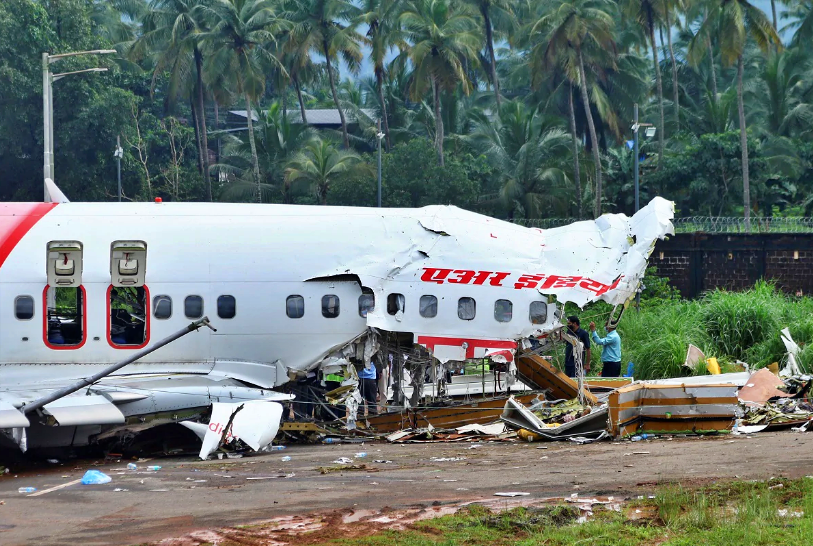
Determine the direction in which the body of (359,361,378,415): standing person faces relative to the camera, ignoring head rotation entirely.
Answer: away from the camera

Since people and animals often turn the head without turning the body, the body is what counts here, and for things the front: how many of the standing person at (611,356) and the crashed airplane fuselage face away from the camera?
0

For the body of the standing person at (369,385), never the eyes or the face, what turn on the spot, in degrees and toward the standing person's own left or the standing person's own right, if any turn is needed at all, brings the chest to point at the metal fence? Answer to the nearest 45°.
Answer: approximately 45° to the standing person's own right

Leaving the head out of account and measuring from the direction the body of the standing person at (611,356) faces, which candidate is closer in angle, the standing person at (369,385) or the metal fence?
the standing person

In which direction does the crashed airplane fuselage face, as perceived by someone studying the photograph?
facing to the right of the viewer

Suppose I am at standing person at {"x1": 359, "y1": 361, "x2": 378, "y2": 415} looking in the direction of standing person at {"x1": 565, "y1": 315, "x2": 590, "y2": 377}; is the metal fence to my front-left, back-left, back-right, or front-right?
front-left

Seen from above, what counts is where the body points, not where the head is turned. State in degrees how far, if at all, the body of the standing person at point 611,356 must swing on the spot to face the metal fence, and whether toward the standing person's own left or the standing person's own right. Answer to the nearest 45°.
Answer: approximately 90° to the standing person's own right

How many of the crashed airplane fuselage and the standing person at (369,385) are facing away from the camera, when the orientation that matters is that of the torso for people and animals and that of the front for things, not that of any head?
1

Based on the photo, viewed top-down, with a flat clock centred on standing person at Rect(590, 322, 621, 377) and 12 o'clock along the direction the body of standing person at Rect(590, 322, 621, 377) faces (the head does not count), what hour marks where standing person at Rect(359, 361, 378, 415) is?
standing person at Rect(359, 361, 378, 415) is roughly at 11 o'clock from standing person at Rect(590, 322, 621, 377).

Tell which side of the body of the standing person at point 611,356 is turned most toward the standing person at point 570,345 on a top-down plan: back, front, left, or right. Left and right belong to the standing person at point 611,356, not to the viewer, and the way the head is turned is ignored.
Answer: front

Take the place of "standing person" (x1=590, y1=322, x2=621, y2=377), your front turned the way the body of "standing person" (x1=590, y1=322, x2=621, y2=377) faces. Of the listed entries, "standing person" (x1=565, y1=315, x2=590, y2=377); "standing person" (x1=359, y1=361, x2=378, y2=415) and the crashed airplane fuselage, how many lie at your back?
0

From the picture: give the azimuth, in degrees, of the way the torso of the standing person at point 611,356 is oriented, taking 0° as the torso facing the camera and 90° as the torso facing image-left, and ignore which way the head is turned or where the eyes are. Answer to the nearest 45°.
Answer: approximately 90°
